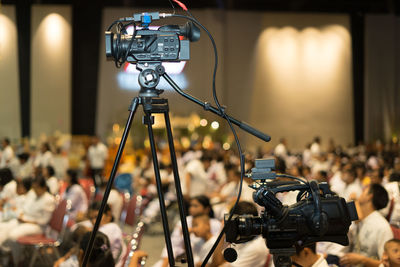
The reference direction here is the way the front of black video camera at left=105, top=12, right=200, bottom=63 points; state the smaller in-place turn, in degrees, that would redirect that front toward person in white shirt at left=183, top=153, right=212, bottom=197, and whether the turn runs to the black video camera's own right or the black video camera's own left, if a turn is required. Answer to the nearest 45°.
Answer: approximately 90° to the black video camera's own right

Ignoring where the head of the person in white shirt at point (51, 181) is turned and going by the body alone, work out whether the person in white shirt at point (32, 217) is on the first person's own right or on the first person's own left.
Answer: on the first person's own left

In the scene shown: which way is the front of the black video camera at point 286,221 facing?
to the viewer's left

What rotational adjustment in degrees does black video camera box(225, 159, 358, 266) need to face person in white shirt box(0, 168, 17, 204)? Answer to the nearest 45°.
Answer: approximately 45° to its right

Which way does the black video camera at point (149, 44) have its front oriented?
to the viewer's left

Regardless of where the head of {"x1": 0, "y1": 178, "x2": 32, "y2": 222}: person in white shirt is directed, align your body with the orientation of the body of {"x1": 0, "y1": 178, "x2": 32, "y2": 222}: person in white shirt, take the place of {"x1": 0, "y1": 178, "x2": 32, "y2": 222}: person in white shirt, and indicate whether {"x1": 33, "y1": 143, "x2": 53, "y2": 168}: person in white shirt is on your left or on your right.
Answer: on your right
